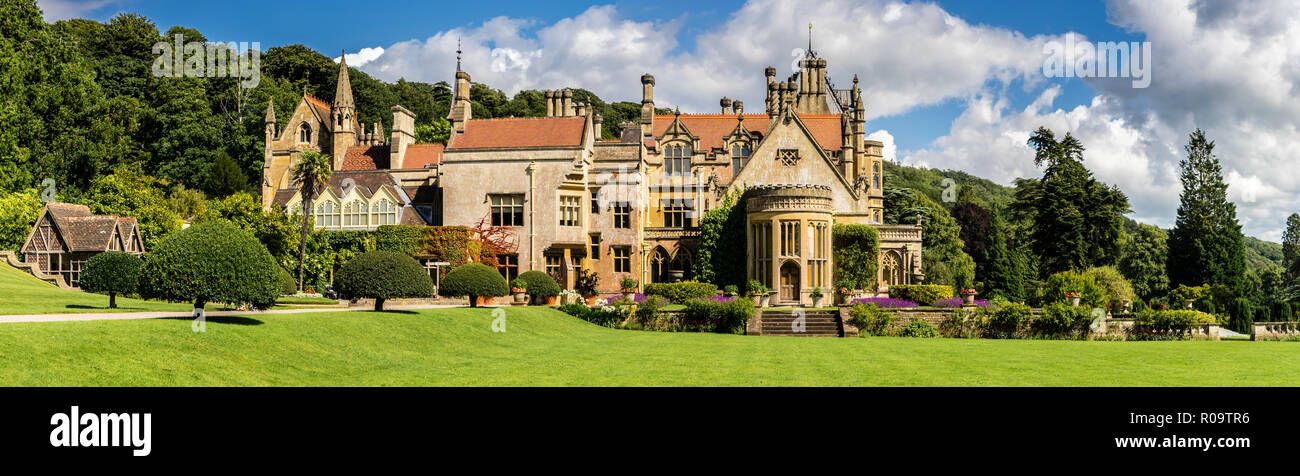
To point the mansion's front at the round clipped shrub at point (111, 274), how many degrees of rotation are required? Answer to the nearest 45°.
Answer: approximately 45° to its right

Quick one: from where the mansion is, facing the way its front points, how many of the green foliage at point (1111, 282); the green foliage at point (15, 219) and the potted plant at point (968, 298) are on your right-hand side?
1

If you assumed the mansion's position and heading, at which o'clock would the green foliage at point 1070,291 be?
The green foliage is roughly at 10 o'clock from the mansion.

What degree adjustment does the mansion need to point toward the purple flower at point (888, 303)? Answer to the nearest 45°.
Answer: approximately 45° to its left

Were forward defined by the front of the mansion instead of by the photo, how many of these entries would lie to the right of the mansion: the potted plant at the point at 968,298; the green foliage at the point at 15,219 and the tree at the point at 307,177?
2

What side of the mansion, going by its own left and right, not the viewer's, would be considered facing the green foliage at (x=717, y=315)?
front

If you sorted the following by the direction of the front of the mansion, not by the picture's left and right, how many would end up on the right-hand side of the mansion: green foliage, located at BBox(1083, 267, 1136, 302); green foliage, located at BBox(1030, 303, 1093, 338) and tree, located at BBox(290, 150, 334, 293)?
1

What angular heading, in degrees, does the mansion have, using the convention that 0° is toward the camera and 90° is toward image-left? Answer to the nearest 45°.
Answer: approximately 0°

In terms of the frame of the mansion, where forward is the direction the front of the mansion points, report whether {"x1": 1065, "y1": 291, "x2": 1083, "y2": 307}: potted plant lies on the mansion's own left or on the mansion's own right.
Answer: on the mansion's own left

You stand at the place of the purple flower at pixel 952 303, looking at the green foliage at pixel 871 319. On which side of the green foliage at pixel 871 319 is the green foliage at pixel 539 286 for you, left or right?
right

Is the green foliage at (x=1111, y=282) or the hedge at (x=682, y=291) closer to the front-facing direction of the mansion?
the hedge

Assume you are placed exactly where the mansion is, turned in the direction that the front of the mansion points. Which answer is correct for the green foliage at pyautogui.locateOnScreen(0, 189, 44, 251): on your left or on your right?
on your right

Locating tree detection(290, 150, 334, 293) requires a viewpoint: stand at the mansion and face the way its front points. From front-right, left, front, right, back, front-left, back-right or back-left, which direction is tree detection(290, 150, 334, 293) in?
right
